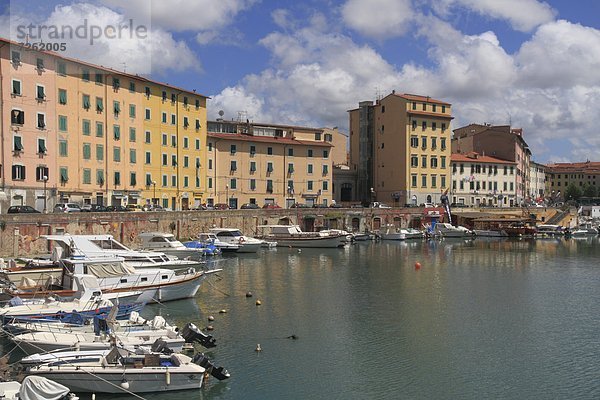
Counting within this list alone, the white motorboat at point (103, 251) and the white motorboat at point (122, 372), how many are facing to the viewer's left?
1

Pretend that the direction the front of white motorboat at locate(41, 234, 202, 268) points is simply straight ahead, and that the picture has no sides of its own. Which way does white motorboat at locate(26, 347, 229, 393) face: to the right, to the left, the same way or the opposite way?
the opposite way

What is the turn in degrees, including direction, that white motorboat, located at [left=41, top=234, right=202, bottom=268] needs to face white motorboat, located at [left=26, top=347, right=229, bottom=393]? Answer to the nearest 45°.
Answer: approximately 90° to its right

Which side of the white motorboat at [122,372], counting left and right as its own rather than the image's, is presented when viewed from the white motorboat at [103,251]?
right

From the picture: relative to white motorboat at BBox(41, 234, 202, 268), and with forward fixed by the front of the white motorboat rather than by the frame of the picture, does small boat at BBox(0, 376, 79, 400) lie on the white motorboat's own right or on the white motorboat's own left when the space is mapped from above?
on the white motorboat's own right

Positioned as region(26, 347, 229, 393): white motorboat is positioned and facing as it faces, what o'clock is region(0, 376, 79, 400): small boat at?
The small boat is roughly at 11 o'clock from the white motorboat.

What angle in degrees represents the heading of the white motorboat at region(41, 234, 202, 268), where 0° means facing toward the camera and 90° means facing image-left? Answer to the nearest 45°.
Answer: approximately 270°

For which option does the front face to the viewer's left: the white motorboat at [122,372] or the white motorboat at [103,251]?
the white motorboat at [122,372]

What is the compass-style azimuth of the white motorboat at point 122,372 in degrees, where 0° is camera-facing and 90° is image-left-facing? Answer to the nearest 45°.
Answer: approximately 90°
